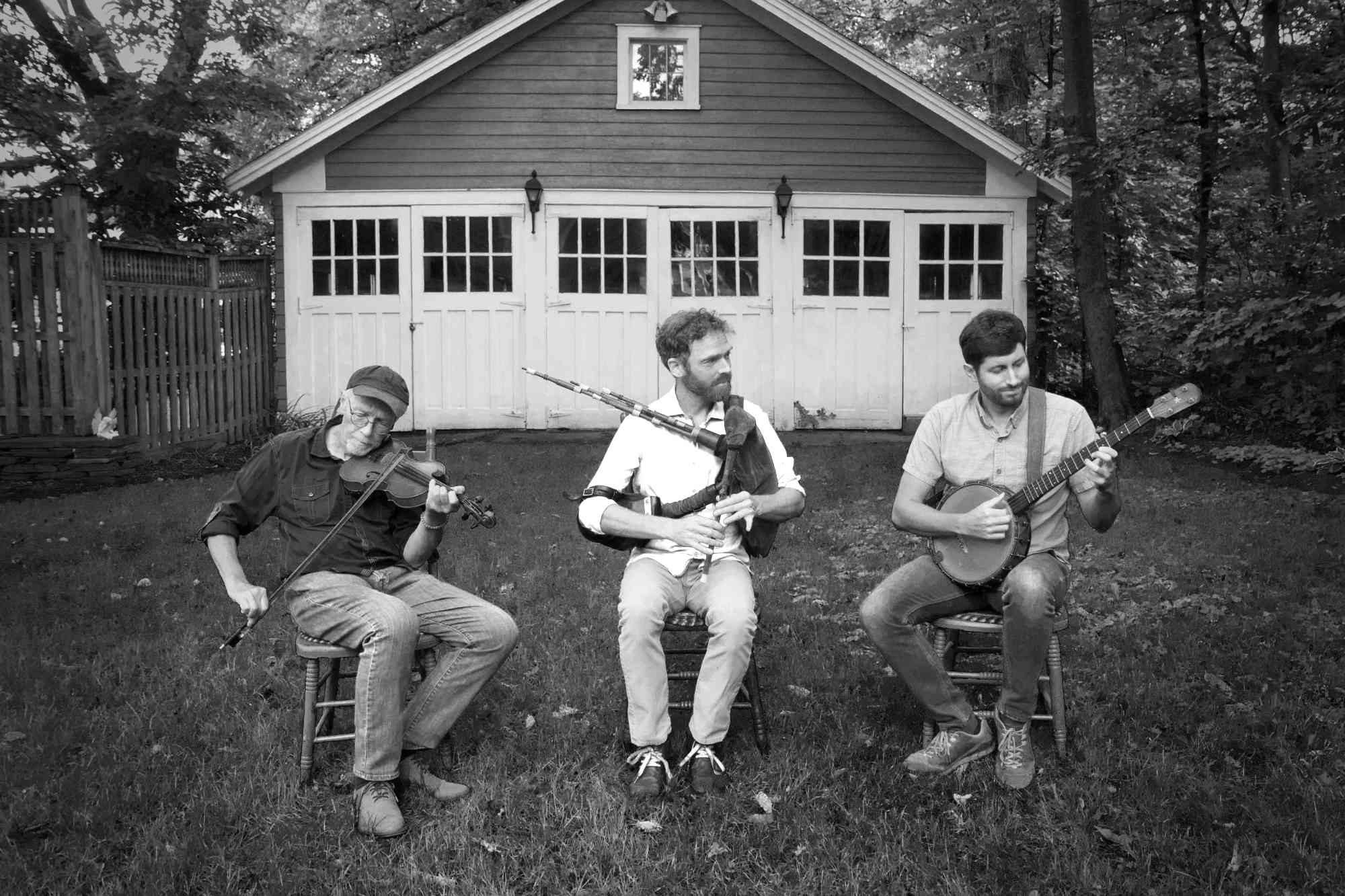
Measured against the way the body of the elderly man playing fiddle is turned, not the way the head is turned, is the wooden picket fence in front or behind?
behind

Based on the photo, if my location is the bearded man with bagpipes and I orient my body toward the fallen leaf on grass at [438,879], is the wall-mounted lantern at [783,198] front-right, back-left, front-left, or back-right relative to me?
back-right

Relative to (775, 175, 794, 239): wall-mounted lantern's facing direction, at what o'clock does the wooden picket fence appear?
The wooden picket fence is roughly at 2 o'clock from the wall-mounted lantern.

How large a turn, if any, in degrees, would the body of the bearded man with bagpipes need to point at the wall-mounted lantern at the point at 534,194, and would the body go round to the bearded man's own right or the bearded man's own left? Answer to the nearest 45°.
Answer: approximately 180°

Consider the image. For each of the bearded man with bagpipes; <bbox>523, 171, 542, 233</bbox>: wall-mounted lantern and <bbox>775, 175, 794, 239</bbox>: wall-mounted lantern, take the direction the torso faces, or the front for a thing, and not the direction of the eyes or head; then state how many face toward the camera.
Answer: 3

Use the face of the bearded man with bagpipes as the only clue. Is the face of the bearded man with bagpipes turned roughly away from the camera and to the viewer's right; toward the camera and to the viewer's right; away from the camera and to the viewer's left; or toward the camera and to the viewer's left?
toward the camera and to the viewer's right

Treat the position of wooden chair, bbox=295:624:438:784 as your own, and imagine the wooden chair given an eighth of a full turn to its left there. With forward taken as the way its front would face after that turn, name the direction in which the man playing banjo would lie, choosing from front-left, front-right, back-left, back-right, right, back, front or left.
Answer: front-left

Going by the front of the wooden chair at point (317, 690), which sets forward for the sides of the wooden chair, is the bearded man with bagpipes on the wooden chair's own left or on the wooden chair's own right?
on the wooden chair's own left

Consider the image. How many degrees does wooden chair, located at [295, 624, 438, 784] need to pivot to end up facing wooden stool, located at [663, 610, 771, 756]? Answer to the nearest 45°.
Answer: approximately 90° to its left

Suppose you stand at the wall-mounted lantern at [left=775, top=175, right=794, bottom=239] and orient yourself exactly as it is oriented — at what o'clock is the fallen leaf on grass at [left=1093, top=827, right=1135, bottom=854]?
The fallen leaf on grass is roughly at 12 o'clock from the wall-mounted lantern.

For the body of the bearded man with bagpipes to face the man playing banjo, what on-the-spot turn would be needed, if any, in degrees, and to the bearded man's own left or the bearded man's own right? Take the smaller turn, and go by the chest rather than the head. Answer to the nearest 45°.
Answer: approximately 90° to the bearded man's own left

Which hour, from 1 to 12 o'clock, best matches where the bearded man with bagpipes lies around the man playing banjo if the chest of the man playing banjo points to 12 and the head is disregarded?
The bearded man with bagpipes is roughly at 3 o'clock from the man playing banjo.

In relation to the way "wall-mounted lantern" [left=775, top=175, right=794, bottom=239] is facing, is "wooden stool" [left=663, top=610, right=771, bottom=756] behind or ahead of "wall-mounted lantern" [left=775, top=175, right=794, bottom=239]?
ahead

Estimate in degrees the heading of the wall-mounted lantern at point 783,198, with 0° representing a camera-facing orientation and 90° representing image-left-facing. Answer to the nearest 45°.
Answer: approximately 0°

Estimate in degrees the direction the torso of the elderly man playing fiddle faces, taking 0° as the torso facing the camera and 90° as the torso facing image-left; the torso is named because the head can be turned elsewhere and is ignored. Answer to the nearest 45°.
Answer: approximately 315°

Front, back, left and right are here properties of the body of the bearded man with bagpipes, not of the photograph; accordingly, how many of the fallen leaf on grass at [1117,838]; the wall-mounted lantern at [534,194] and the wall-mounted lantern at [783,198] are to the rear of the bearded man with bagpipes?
2

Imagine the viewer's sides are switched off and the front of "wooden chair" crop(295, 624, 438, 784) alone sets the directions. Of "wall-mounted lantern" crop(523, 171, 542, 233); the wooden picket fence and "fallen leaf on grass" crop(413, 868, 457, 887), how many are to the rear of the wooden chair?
2
